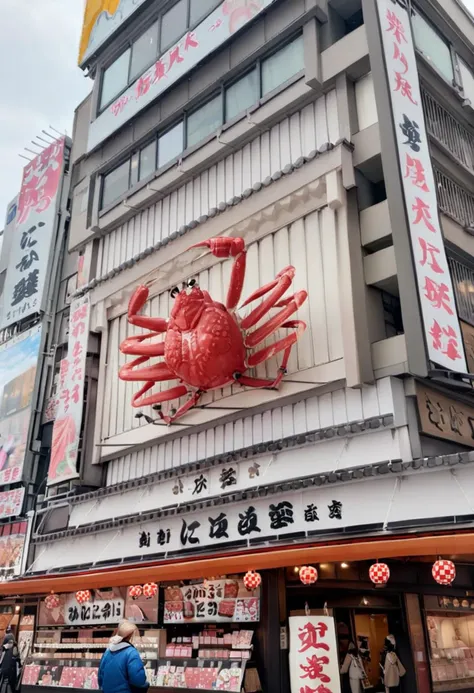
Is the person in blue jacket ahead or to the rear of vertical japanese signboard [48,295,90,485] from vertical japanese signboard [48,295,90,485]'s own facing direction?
ahead

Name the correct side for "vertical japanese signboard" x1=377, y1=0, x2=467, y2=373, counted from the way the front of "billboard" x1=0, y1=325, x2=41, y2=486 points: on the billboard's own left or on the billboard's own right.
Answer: on the billboard's own left

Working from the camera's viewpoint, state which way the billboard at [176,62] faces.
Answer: facing the viewer and to the left of the viewer

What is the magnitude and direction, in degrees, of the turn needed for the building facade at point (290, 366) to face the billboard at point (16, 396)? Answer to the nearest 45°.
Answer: approximately 90° to its right

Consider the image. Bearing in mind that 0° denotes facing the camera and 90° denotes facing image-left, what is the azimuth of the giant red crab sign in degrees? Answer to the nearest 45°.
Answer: approximately 45°

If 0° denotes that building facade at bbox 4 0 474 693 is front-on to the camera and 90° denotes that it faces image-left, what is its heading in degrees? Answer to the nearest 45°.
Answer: approximately 45°

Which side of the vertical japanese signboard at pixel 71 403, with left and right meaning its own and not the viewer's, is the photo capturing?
front
